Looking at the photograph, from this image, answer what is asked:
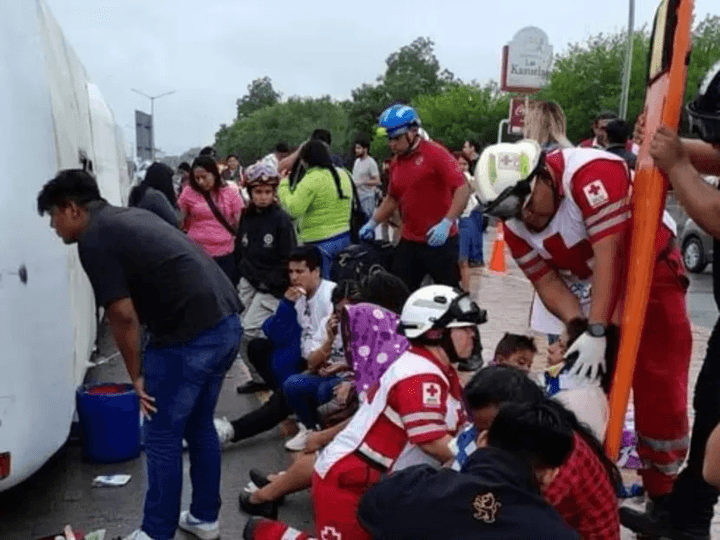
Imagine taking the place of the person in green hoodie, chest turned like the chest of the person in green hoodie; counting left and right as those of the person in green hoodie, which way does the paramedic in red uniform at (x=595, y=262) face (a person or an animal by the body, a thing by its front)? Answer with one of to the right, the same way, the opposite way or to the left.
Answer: to the left

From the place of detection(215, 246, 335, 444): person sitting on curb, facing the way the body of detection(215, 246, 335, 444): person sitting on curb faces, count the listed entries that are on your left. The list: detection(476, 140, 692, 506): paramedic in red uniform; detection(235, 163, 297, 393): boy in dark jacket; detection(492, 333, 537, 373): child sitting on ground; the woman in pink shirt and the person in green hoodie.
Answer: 2

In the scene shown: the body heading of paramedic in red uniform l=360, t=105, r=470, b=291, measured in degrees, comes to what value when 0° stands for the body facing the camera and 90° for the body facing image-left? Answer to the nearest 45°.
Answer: approximately 45°

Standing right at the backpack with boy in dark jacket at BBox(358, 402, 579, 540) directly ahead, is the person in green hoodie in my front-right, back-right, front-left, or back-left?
back-right

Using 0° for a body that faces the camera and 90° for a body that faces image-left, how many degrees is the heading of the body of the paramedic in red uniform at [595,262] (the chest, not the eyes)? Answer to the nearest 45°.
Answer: approximately 45°

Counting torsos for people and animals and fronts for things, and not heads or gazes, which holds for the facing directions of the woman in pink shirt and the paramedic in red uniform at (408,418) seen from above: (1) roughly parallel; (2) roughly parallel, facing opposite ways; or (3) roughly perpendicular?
roughly perpendicular

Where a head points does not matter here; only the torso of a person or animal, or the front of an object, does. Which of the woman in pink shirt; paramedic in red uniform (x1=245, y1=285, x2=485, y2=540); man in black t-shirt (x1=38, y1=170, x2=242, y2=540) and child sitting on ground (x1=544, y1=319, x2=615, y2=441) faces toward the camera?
the woman in pink shirt

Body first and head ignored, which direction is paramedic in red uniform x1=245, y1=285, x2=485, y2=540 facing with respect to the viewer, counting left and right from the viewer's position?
facing to the right of the viewer

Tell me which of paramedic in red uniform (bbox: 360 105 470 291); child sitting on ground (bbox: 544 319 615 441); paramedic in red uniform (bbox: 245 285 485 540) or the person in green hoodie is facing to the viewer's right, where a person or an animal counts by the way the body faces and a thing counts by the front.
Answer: paramedic in red uniform (bbox: 245 285 485 540)
